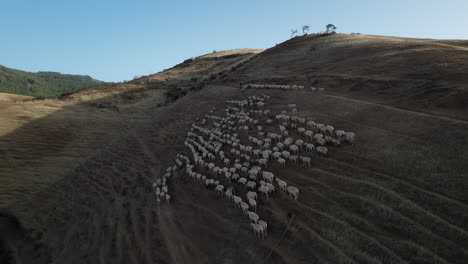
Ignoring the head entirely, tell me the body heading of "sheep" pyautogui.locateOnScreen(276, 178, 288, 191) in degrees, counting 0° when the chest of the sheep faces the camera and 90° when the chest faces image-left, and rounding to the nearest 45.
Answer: approximately 135°

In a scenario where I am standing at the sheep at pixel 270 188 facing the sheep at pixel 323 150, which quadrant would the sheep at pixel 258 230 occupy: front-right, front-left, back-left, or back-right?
back-right
